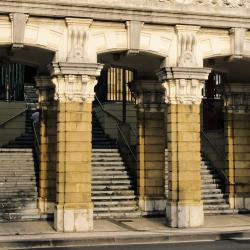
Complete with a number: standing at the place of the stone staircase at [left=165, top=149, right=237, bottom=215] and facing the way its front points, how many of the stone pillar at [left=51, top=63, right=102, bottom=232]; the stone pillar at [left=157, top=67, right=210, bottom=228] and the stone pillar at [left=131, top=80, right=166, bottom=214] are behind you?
0

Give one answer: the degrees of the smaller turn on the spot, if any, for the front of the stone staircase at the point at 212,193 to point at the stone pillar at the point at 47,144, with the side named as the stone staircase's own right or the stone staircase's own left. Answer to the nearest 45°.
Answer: approximately 45° to the stone staircase's own right

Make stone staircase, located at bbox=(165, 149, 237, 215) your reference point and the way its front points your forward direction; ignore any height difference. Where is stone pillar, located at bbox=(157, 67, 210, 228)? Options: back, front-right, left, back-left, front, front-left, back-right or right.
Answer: front

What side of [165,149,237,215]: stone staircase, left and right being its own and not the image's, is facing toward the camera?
front

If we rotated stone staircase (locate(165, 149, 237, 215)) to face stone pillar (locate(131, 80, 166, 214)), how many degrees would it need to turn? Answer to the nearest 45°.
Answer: approximately 45° to its right

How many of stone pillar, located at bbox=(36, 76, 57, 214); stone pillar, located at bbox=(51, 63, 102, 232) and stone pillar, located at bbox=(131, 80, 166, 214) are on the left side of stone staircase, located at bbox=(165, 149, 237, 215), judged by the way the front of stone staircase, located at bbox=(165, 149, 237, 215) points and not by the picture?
0

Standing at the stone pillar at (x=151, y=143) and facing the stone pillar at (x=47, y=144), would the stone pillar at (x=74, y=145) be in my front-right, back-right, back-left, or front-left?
front-left

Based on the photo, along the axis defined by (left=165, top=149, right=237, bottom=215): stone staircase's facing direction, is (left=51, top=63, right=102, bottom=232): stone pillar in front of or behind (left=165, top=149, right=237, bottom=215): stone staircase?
in front

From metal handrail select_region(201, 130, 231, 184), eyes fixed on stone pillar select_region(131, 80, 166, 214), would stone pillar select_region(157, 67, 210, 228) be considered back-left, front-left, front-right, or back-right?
front-left

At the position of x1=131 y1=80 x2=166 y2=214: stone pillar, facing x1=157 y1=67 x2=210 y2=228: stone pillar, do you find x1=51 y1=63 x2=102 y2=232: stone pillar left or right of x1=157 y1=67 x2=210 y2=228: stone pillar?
right
